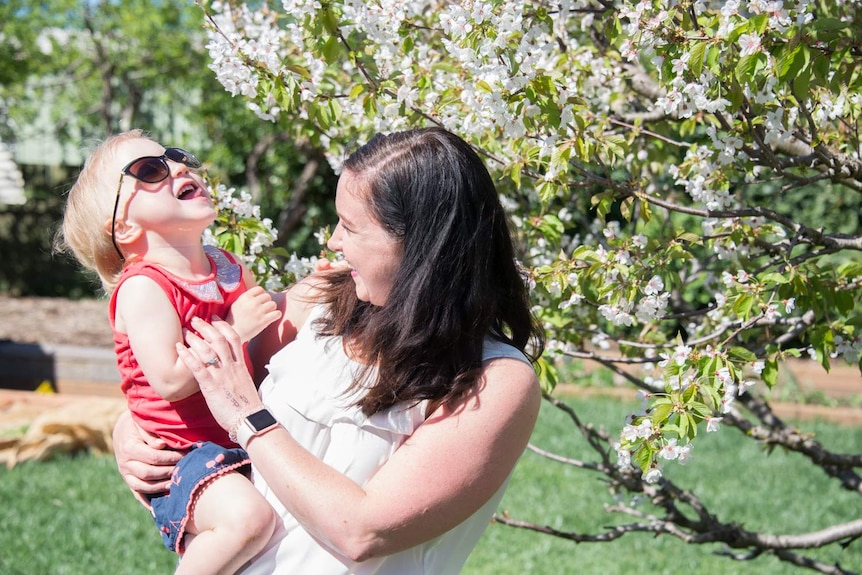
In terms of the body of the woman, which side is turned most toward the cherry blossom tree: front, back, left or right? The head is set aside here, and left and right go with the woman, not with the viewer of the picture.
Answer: back

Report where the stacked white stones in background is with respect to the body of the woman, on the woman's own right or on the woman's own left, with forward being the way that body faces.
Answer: on the woman's own right

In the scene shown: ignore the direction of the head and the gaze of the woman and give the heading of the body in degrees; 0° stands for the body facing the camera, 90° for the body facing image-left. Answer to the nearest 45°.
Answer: approximately 45°

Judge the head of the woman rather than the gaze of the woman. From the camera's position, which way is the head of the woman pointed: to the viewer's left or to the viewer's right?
to the viewer's left
